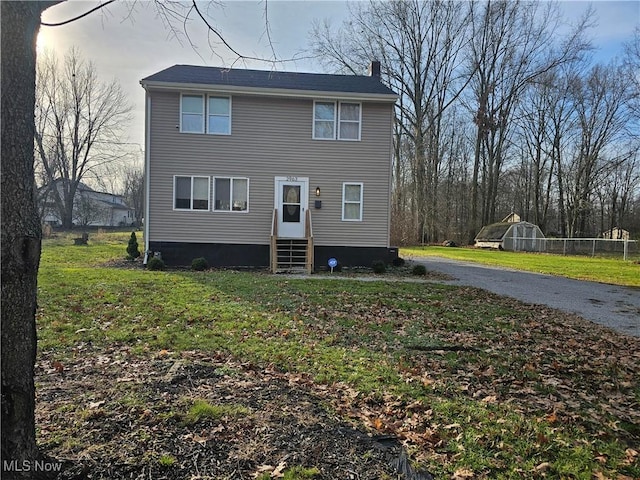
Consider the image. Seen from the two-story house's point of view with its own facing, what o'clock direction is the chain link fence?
The chain link fence is roughly at 8 o'clock from the two-story house.

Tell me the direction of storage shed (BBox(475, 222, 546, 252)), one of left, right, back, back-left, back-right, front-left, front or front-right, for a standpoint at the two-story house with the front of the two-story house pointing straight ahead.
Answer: back-left

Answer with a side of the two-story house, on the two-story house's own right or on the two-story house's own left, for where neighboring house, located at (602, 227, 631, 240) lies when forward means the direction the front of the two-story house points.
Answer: on the two-story house's own left

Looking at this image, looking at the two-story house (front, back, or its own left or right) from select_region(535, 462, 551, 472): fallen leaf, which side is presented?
front

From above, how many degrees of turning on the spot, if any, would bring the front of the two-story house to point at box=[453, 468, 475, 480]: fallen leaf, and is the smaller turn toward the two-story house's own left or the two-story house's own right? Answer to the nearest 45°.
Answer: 0° — it already faces it

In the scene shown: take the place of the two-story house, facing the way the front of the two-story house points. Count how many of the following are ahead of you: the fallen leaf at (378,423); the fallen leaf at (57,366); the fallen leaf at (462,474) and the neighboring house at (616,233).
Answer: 3

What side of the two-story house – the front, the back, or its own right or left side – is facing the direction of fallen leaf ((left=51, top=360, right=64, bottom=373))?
front

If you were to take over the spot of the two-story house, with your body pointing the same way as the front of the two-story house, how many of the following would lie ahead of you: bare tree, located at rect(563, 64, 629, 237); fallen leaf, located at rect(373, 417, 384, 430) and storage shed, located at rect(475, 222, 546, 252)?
1

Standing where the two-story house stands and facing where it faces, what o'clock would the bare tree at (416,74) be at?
The bare tree is roughly at 7 o'clock from the two-story house.

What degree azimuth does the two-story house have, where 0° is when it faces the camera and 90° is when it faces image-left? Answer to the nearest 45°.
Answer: approximately 0°

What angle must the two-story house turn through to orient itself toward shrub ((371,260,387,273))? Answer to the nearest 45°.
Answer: approximately 90° to its left

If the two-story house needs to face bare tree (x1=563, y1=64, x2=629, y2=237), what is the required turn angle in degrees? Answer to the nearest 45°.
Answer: approximately 135° to its left
